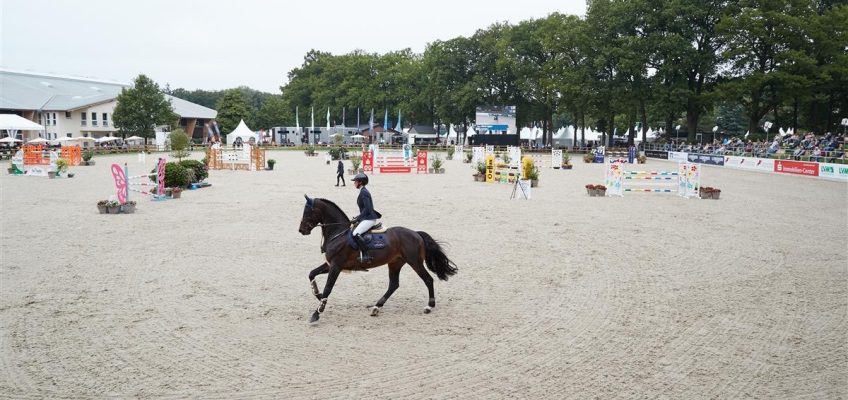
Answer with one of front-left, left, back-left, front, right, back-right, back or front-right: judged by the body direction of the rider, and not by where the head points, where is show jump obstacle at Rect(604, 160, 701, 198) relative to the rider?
back-right

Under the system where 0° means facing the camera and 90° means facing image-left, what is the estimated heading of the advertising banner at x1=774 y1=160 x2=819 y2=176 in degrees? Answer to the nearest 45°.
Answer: approximately 45°

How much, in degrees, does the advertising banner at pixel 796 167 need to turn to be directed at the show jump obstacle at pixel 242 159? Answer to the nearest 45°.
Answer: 0° — it already faces it

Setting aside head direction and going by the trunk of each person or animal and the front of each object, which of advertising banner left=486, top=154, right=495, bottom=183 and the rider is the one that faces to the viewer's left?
the rider

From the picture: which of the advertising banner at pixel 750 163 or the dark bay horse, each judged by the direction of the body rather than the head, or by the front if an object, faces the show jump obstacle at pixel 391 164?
the advertising banner

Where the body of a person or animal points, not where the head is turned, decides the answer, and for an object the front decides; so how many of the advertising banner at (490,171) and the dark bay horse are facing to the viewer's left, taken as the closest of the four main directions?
1

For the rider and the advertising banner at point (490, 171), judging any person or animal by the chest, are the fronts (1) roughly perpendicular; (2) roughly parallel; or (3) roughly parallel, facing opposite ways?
roughly perpendicular

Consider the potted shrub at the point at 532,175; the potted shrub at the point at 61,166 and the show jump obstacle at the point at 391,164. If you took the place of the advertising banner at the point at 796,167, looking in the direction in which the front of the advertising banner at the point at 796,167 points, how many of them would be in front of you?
3

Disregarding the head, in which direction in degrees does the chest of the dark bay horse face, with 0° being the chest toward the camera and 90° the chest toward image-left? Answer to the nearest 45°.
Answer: approximately 90°

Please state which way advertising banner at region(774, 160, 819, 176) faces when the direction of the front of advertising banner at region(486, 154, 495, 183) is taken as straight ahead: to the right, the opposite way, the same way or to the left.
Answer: to the right

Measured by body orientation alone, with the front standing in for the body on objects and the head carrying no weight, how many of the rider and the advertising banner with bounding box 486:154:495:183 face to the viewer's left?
1

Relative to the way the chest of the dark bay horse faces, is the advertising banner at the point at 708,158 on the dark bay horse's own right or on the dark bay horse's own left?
on the dark bay horse's own right

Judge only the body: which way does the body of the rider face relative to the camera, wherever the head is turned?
to the viewer's left

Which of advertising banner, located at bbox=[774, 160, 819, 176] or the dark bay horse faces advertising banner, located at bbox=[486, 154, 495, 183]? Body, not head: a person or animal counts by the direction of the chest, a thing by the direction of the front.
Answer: advertising banner, located at bbox=[774, 160, 819, 176]
